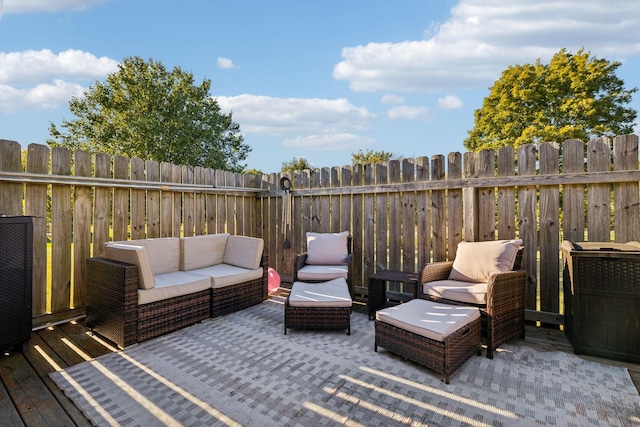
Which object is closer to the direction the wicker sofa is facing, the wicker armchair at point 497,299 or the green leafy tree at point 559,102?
the wicker armchair

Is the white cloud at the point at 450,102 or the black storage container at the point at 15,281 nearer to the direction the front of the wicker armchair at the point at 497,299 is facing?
the black storage container

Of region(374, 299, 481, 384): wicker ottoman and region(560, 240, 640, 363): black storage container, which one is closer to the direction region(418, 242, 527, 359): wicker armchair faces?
the wicker ottoman

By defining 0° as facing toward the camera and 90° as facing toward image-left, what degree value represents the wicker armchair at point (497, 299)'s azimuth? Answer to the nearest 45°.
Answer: approximately 45°

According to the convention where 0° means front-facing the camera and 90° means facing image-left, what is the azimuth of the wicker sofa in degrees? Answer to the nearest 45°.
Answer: approximately 315°

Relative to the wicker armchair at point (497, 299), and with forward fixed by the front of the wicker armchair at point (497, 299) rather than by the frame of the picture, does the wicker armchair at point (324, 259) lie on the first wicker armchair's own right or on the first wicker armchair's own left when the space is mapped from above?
on the first wicker armchair's own right

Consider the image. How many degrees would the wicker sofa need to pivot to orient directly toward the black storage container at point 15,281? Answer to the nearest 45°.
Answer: approximately 135° to its right

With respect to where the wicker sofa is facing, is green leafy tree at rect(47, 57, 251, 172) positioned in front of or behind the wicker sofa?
behind
